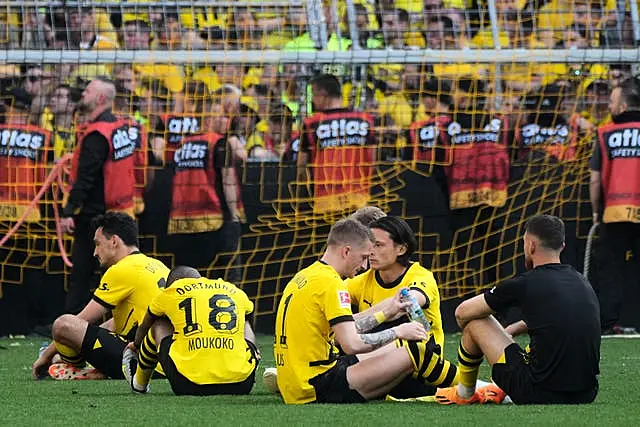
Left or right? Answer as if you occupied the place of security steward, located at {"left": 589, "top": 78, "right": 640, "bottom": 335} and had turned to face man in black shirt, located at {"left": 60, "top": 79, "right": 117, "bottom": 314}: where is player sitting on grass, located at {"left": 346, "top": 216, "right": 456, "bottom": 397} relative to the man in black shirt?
left

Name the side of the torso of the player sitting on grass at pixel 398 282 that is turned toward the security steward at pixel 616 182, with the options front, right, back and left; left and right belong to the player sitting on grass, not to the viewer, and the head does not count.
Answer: back

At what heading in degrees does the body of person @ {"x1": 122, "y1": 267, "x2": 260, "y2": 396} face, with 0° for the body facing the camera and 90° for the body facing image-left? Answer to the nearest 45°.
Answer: approximately 135°

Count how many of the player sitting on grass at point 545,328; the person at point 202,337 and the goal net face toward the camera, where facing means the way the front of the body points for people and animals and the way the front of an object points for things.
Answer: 1

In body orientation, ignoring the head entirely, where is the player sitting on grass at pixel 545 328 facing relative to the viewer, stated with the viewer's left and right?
facing away from the viewer and to the left of the viewer

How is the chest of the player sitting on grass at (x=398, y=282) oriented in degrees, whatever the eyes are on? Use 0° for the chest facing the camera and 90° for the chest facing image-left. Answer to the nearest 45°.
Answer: approximately 45°

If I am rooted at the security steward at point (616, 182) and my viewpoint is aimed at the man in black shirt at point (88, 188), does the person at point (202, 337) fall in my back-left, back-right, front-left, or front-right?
front-left

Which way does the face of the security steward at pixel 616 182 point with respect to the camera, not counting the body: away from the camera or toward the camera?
away from the camera

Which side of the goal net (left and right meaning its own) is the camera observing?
front

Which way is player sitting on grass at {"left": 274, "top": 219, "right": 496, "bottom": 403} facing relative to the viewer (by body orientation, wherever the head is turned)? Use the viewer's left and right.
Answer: facing to the right of the viewer

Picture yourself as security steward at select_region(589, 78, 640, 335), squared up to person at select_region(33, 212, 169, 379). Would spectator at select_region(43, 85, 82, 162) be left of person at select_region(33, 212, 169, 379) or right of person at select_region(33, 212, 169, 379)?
right

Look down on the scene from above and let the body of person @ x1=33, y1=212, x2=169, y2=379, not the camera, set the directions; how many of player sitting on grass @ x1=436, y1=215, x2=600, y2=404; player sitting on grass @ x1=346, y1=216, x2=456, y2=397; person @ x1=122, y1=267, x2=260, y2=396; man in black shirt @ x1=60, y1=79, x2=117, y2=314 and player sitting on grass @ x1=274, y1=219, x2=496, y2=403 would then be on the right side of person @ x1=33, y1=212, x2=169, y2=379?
1

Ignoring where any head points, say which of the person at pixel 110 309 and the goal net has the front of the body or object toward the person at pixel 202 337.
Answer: the goal net
